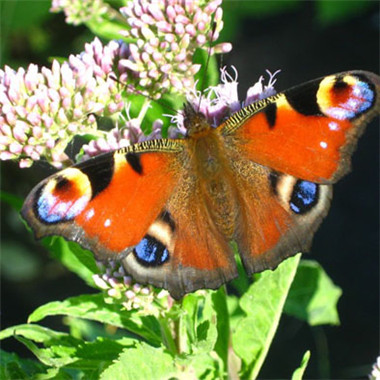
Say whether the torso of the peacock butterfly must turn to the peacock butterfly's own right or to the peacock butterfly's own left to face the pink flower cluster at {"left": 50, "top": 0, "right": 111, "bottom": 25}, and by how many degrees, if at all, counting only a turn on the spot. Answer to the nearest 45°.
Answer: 0° — it already faces it

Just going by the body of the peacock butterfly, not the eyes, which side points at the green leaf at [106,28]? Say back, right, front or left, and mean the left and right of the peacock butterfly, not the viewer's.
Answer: front

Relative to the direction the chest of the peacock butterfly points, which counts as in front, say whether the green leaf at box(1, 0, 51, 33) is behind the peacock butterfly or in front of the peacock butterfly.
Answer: in front

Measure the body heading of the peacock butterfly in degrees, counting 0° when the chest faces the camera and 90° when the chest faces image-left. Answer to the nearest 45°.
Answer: approximately 180°
